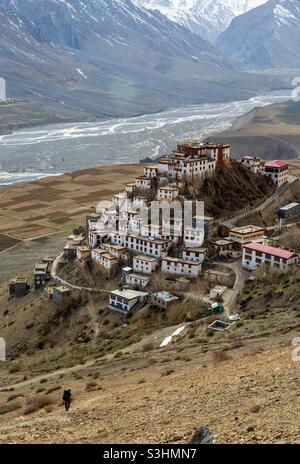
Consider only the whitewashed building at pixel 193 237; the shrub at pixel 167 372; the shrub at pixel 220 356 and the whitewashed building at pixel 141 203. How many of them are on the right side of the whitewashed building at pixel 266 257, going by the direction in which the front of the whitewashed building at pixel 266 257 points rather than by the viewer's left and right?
2

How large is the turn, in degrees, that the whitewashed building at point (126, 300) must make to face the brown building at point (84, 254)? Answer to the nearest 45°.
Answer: approximately 135° to its right

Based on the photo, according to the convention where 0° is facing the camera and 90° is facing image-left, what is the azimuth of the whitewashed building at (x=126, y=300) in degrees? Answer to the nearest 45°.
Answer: approximately 45°

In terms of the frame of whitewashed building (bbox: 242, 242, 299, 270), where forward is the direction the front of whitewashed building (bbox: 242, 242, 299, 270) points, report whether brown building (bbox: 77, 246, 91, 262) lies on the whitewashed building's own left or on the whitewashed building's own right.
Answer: on the whitewashed building's own right

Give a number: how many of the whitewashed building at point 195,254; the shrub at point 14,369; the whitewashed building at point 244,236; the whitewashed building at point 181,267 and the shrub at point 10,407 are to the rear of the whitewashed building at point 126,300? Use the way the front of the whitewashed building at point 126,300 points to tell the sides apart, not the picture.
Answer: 3

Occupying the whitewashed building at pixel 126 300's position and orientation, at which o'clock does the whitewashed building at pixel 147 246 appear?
the whitewashed building at pixel 147 246 is roughly at 5 o'clock from the whitewashed building at pixel 126 300.

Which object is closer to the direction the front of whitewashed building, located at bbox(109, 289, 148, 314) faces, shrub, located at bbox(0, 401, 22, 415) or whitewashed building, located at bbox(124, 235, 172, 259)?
the shrub

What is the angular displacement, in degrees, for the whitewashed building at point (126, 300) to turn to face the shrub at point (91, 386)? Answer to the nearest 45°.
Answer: approximately 45° to its left

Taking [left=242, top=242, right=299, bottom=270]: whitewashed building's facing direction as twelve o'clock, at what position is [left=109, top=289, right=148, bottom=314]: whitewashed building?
[left=109, top=289, right=148, bottom=314]: whitewashed building is roughly at 1 o'clock from [left=242, top=242, right=299, bottom=270]: whitewashed building.

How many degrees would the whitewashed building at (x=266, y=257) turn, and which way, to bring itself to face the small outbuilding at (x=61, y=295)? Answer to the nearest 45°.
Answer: approximately 45° to its right
